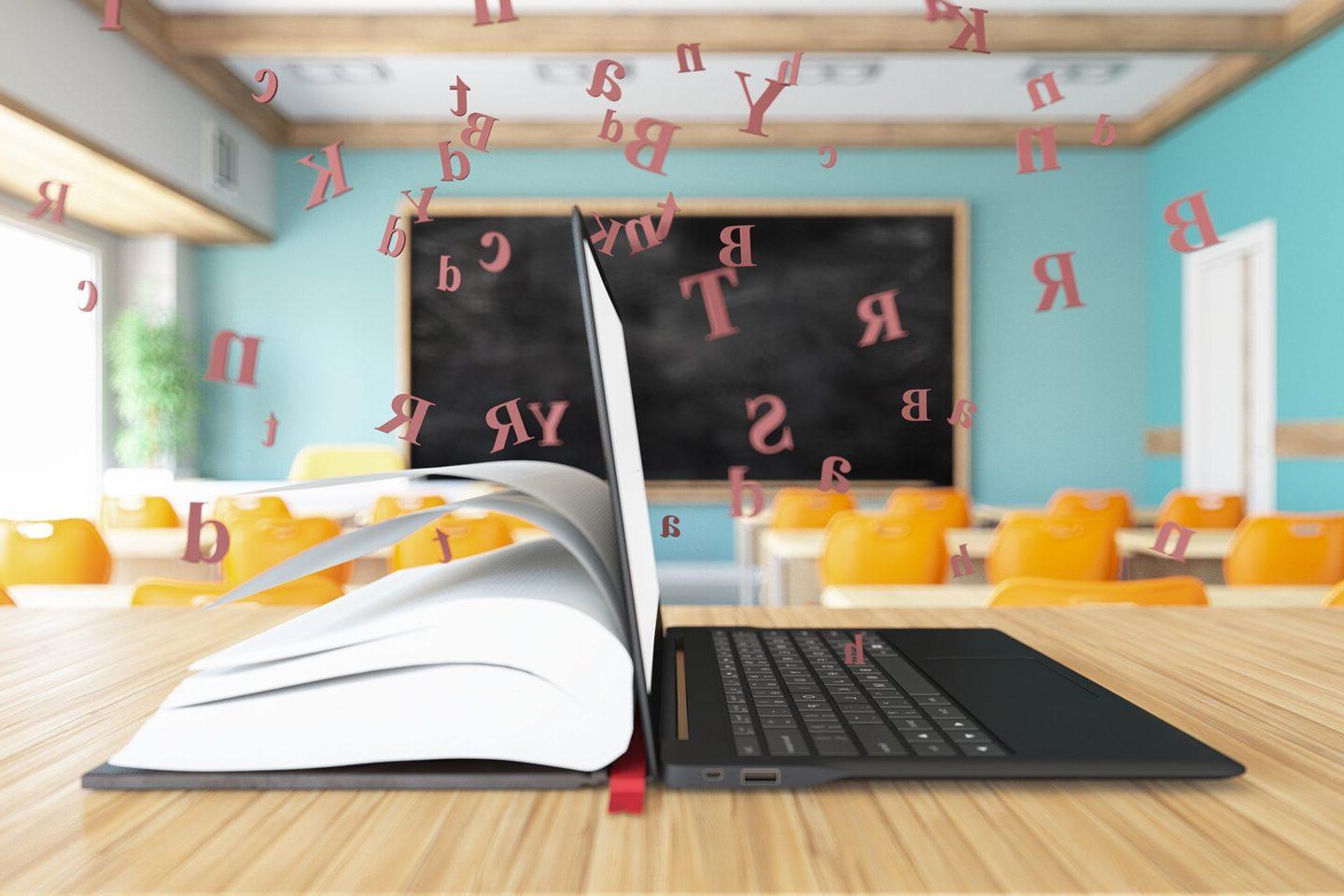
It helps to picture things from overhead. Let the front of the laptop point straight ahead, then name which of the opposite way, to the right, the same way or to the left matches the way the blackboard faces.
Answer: to the right

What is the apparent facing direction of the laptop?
to the viewer's right

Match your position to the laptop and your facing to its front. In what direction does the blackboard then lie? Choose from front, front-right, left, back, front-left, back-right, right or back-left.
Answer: left

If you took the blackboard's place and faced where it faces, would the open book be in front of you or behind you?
in front

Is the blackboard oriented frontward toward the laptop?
yes

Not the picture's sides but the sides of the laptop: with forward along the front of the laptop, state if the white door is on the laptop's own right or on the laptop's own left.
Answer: on the laptop's own left

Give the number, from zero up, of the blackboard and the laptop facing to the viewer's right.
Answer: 1

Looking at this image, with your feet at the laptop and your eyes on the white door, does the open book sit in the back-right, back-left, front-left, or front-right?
back-left

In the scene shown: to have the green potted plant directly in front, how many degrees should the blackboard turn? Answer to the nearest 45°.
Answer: approximately 90° to its right

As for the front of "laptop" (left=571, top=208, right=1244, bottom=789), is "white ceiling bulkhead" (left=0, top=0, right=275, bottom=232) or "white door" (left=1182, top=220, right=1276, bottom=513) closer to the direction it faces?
the white door

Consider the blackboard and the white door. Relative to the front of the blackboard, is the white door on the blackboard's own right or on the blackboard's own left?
on the blackboard's own left

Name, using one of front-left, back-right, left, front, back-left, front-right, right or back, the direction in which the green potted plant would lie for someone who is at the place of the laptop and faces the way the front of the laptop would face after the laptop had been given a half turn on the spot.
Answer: front-right
